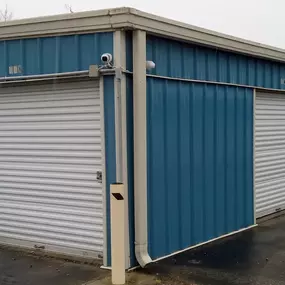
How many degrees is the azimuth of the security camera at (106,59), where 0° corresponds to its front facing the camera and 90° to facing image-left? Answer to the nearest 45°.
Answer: approximately 45°
